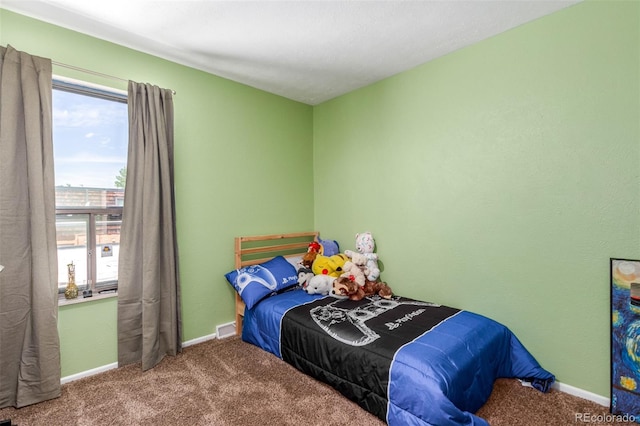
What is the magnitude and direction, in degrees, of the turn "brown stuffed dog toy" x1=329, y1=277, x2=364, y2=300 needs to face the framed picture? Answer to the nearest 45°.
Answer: approximately 90° to its left

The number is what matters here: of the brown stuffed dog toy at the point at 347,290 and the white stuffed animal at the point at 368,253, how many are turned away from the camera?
0

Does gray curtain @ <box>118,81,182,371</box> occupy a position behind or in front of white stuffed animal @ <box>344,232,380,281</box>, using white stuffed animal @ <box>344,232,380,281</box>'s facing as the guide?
in front

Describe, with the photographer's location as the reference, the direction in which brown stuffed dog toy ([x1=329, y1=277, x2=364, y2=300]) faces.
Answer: facing the viewer and to the left of the viewer

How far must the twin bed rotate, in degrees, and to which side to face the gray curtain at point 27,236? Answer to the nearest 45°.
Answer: approximately 135° to its right

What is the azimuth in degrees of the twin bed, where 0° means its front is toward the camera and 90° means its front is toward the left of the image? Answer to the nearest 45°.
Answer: approximately 315°

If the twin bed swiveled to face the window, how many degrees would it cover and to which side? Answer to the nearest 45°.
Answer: approximately 135° to its right

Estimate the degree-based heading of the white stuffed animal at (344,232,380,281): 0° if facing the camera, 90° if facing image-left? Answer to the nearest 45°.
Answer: approximately 45°

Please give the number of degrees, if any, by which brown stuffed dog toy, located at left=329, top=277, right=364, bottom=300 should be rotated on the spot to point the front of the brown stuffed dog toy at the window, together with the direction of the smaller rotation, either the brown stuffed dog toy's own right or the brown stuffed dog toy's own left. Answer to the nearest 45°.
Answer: approximately 45° to the brown stuffed dog toy's own right
